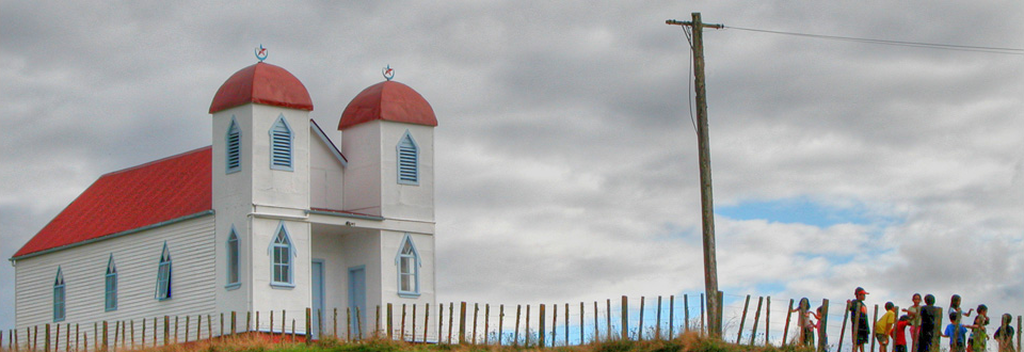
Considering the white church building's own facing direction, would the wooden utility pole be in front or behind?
in front

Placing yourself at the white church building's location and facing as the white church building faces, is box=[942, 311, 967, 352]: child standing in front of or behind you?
in front

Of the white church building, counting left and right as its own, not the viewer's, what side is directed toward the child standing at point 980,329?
front

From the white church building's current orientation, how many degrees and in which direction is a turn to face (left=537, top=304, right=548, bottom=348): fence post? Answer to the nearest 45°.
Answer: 0° — it already faces it

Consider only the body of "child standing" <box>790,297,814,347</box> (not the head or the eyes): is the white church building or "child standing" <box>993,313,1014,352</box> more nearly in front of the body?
the child standing

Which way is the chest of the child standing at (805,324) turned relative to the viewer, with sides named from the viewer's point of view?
facing the viewer

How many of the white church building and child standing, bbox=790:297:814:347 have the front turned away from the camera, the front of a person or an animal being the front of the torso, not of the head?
0

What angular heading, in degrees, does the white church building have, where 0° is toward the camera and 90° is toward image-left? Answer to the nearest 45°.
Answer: approximately 315°
